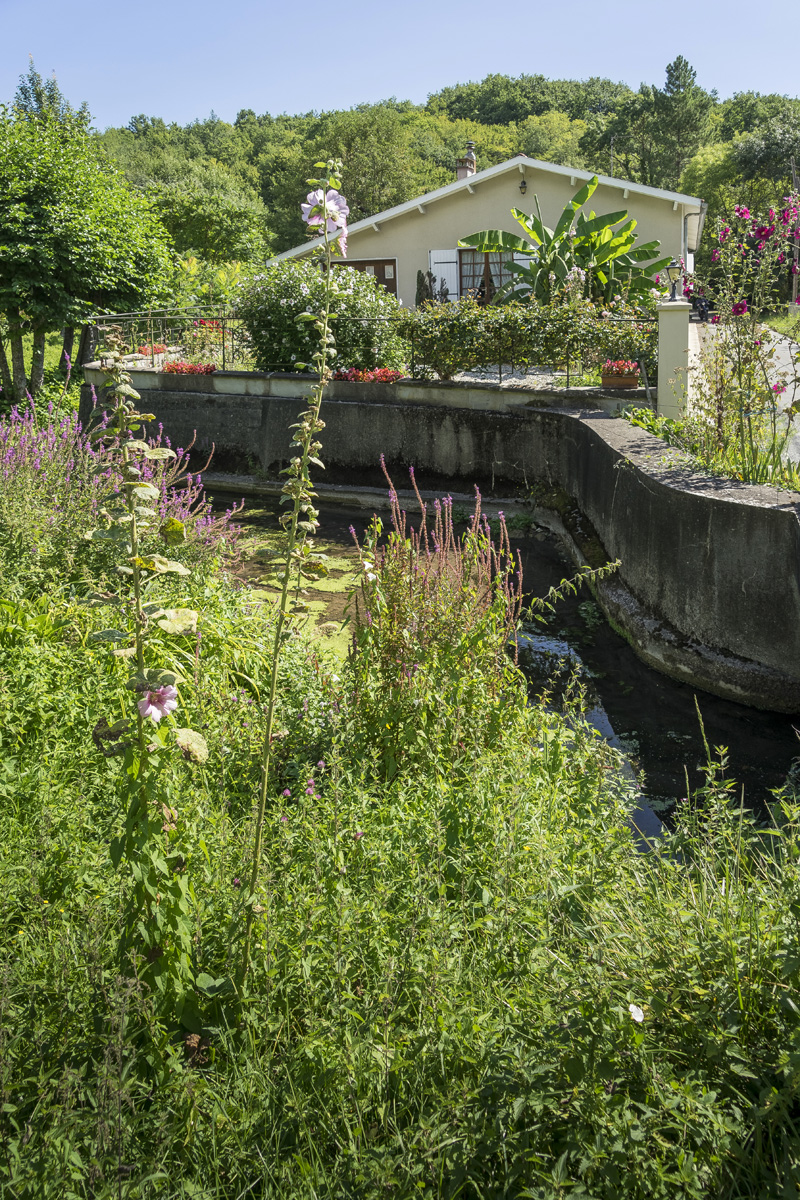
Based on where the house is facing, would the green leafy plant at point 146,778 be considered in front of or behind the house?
in front

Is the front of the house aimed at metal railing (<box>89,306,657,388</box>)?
yes

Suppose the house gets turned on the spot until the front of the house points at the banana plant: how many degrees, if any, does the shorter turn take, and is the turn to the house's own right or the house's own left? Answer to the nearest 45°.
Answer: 0° — it already faces it

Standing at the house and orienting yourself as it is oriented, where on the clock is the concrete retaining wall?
The concrete retaining wall is roughly at 12 o'clock from the house.

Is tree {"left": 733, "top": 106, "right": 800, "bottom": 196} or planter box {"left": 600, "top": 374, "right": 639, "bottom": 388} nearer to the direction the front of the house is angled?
the planter box

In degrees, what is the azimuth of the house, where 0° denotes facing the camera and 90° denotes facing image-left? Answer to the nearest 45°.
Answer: approximately 0°

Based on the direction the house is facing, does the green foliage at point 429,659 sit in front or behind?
in front
